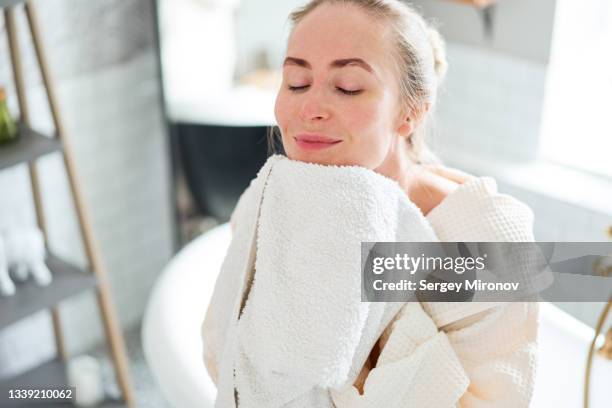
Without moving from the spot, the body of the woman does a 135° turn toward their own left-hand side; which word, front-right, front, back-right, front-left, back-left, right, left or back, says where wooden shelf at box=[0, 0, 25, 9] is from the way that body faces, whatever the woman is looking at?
back-left

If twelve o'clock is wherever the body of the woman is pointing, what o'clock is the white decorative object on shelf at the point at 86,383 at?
The white decorative object on shelf is roughly at 3 o'clock from the woman.

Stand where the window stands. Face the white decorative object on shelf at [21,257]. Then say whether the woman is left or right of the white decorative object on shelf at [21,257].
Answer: left

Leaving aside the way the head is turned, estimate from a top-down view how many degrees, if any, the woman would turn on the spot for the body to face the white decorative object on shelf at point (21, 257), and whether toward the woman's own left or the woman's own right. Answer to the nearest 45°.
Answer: approximately 90° to the woman's own right

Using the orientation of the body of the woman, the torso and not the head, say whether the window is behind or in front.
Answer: behind

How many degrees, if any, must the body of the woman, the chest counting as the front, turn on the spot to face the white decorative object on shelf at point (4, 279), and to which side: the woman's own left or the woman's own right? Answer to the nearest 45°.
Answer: approximately 90° to the woman's own right

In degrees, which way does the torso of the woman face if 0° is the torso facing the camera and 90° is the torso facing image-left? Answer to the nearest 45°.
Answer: approximately 45°
